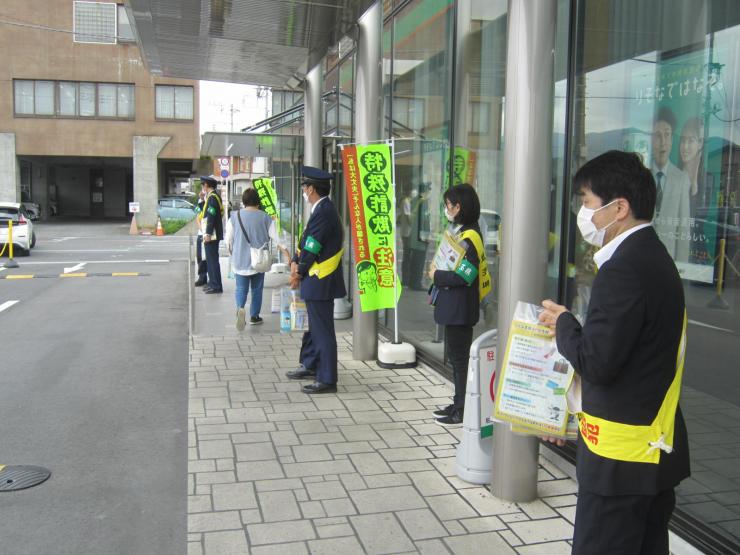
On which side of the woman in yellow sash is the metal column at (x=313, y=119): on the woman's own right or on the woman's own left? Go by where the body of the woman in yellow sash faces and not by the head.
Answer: on the woman's own right

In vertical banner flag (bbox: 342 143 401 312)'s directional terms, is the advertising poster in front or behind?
in front

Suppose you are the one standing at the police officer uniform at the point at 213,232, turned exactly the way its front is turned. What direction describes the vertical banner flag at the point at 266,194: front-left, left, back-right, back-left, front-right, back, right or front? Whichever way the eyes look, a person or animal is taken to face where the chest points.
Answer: back-right

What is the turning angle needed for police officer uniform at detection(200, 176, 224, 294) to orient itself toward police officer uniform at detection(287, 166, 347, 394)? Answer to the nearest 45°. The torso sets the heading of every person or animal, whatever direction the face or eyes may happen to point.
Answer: approximately 90° to its left

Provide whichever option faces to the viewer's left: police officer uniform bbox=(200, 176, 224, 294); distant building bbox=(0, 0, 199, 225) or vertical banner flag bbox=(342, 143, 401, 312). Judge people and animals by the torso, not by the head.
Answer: the police officer uniform

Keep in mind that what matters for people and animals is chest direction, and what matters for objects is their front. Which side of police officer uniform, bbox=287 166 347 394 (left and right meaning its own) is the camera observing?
left

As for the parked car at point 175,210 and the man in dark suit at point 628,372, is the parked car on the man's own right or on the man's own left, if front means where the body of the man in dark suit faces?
on the man's own right

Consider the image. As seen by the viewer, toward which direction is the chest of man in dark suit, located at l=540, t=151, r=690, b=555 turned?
to the viewer's left

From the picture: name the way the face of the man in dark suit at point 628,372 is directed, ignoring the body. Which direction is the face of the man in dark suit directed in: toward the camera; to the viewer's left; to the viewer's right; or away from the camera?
to the viewer's left

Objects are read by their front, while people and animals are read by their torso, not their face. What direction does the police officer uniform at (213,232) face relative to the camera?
to the viewer's left

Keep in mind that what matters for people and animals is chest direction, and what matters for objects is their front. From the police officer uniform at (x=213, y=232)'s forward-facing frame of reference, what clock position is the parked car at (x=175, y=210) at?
The parked car is roughly at 3 o'clock from the police officer uniform.

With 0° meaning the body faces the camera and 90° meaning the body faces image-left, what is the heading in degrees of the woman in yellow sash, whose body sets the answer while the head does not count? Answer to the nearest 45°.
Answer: approximately 90°

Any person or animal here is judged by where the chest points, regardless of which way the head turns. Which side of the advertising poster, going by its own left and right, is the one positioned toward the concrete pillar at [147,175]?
right
